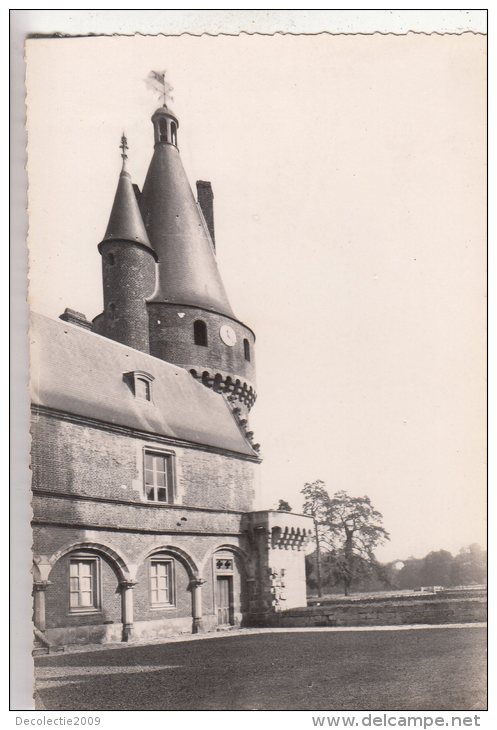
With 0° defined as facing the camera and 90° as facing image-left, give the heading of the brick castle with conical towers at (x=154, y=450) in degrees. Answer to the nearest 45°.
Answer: approximately 315°

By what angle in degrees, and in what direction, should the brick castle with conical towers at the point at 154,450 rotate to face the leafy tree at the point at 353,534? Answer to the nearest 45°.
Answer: approximately 45° to its left
